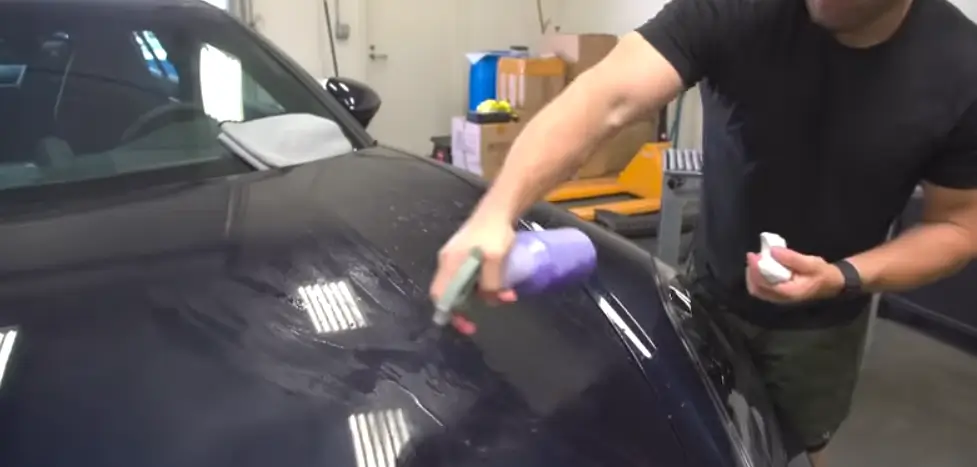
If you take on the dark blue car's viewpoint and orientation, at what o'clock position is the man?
The man is roughly at 10 o'clock from the dark blue car.

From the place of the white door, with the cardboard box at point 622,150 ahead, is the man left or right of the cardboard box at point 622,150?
right

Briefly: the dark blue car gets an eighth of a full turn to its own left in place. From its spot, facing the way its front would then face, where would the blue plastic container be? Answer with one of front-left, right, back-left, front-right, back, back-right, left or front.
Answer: left

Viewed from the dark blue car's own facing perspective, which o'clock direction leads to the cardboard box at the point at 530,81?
The cardboard box is roughly at 8 o'clock from the dark blue car.

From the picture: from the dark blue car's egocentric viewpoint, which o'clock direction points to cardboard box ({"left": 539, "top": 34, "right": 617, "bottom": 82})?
The cardboard box is roughly at 8 o'clock from the dark blue car.

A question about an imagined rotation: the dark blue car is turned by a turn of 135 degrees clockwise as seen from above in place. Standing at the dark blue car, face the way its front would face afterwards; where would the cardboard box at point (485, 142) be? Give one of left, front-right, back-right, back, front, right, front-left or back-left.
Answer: right

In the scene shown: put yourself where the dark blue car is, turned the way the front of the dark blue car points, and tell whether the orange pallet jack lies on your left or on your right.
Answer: on your left

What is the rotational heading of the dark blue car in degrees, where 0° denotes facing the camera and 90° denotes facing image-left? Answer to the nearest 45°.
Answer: approximately 315°

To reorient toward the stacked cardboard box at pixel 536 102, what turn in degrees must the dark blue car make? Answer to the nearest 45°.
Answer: approximately 135° to its left

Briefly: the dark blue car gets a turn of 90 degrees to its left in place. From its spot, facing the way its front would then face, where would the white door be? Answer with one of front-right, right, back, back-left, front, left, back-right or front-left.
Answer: front-left

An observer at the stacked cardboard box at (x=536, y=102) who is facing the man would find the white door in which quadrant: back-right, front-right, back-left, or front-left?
back-right
